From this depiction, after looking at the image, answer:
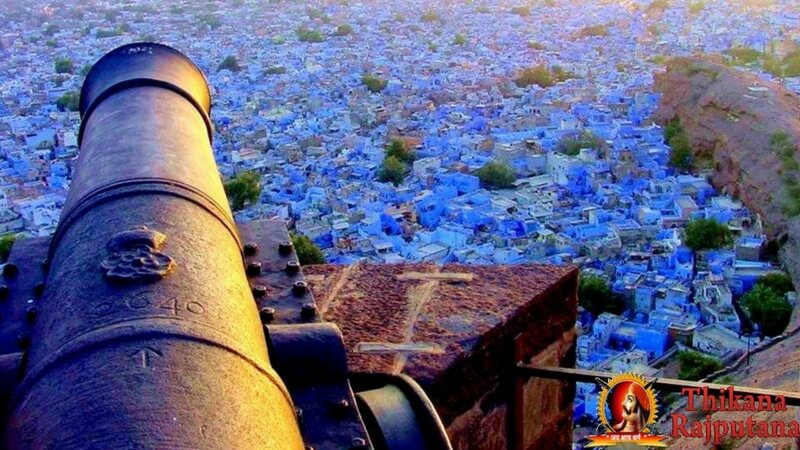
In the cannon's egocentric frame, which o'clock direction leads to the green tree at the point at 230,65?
The green tree is roughly at 12 o'clock from the cannon.

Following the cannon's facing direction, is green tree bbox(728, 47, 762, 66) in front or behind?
in front

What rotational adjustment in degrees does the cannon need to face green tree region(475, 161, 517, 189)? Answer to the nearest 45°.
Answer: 0° — it already faces it

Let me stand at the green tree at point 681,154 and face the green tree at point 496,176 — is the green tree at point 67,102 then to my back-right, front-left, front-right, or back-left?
front-right

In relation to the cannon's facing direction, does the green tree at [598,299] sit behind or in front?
in front

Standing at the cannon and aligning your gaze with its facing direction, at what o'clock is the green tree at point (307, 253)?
The green tree is roughly at 12 o'clock from the cannon.

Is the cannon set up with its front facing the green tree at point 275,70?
yes

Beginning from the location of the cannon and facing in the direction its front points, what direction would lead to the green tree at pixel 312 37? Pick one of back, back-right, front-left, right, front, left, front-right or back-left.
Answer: front

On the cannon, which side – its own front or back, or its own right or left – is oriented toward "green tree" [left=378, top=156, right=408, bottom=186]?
front

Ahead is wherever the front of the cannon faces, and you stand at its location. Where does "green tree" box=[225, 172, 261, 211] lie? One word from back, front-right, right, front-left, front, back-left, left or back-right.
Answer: front

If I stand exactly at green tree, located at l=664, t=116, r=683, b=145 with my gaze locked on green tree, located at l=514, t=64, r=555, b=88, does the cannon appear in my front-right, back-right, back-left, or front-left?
back-left

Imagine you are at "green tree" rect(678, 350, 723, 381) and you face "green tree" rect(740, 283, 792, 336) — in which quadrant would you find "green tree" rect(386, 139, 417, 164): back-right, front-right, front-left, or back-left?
front-left

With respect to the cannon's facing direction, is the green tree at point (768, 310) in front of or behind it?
in front

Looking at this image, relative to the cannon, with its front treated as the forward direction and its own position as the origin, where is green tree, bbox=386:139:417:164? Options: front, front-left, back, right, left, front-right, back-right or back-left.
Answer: front

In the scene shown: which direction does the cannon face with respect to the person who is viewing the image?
facing away from the viewer

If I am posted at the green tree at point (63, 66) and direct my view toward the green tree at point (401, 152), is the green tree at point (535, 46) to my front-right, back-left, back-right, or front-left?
front-left
